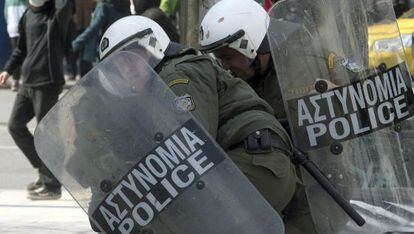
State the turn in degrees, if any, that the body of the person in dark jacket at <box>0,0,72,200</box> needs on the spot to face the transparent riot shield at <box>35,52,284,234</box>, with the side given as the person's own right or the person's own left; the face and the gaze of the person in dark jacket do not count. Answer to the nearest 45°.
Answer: approximately 45° to the person's own left

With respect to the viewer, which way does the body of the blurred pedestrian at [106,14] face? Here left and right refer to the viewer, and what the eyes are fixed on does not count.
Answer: facing to the left of the viewer

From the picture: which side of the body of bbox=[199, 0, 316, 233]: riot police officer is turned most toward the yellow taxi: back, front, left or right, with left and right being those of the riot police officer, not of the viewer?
back

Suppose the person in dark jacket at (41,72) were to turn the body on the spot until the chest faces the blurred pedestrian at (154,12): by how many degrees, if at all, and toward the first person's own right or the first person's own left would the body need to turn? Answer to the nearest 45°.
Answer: approximately 135° to the first person's own left

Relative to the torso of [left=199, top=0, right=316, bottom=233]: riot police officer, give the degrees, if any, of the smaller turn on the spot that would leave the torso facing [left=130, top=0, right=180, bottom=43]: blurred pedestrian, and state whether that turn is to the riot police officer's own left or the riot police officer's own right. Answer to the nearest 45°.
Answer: approximately 90° to the riot police officer's own right

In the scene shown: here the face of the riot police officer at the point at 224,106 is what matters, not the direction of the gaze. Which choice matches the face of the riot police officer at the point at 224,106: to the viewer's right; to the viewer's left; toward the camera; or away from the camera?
to the viewer's left

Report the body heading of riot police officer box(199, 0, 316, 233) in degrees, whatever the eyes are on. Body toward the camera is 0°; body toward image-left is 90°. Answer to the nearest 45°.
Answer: approximately 90°

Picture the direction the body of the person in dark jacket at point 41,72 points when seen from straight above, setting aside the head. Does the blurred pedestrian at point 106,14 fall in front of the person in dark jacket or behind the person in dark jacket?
behind
